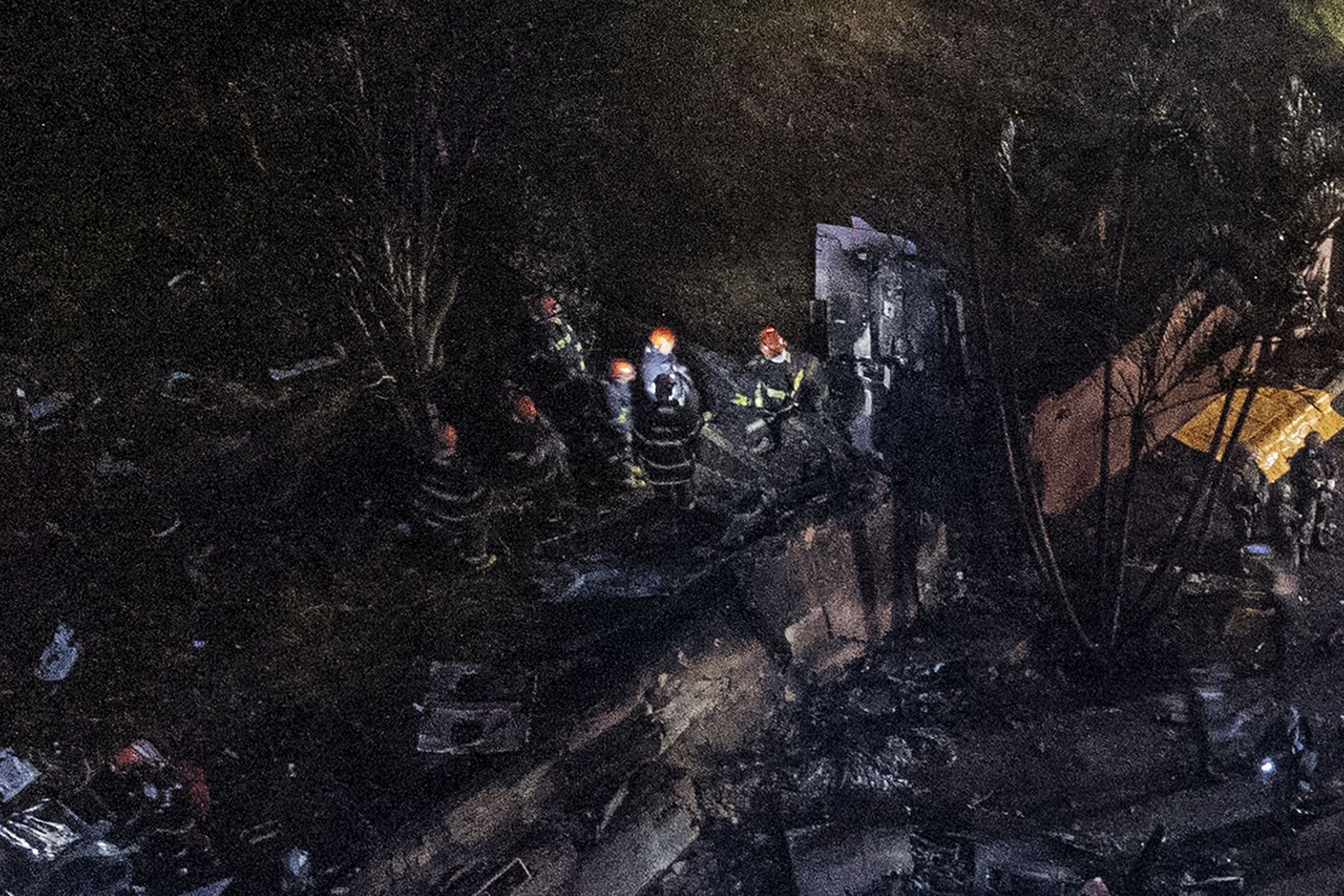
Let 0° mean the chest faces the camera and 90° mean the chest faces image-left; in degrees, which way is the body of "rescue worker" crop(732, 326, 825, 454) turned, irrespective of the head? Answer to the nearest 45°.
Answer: approximately 45°

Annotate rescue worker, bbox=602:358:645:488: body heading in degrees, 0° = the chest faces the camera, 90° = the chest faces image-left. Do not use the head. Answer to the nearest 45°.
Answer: approximately 270°

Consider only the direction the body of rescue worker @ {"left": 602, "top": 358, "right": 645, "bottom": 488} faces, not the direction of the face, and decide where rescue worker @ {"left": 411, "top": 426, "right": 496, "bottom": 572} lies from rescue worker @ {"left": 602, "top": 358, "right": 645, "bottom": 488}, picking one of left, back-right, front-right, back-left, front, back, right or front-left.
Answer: back-right

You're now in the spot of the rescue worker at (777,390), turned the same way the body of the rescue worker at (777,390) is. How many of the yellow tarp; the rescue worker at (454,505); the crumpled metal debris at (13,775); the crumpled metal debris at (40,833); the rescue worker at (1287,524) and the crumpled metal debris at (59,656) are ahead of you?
4

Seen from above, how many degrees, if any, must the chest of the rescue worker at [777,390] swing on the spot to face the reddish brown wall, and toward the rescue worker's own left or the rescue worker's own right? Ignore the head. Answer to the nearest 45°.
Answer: approximately 135° to the rescue worker's own left

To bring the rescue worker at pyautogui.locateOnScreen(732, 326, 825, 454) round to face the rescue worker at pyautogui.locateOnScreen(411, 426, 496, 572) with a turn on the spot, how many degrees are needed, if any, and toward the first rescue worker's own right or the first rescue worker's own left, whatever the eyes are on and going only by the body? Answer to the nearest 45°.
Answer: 0° — they already face them

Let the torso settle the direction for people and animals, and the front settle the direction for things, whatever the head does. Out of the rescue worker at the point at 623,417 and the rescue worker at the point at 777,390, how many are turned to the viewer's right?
1

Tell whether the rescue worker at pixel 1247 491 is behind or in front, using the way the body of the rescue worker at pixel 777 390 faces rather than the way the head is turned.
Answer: behind

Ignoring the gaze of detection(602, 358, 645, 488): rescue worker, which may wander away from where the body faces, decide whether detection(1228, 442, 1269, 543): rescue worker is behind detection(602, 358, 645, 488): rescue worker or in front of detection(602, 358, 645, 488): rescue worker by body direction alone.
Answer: in front

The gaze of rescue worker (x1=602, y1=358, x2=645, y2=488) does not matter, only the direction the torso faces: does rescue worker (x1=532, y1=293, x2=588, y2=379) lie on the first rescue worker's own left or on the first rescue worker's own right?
on the first rescue worker's own left

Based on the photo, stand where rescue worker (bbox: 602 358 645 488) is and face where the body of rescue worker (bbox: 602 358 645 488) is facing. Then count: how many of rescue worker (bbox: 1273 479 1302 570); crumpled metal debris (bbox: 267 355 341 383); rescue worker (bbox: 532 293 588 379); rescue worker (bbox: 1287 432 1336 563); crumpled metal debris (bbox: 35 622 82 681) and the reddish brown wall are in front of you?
3

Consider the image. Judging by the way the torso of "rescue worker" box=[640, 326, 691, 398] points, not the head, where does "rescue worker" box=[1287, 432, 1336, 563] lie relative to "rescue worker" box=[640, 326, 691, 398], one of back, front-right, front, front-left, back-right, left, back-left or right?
front-left

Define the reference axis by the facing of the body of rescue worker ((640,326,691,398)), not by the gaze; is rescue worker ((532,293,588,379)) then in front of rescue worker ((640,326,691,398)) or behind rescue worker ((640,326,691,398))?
behind

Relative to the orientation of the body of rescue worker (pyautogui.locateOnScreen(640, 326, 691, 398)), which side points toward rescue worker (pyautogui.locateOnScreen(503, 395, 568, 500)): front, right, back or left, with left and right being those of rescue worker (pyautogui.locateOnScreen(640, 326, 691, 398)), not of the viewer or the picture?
right

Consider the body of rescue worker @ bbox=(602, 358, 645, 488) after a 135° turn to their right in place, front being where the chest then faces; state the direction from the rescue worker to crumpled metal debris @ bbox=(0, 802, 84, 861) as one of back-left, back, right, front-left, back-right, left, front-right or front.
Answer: front

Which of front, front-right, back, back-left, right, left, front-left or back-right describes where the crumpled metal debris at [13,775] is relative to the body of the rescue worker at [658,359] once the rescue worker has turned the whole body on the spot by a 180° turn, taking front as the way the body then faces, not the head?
left
